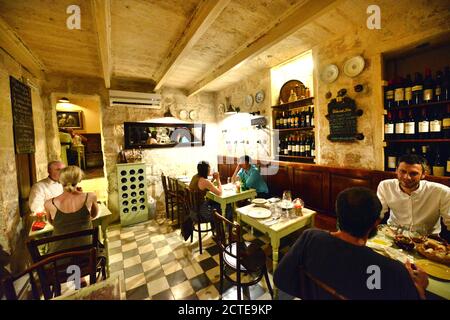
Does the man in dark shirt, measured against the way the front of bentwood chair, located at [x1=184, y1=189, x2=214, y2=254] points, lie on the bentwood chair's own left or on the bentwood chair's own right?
on the bentwood chair's own right

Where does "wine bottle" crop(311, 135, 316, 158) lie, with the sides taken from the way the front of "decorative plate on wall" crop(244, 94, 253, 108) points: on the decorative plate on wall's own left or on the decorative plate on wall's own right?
on the decorative plate on wall's own left

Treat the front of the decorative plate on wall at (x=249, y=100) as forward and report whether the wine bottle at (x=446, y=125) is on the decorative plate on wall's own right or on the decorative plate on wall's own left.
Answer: on the decorative plate on wall's own left

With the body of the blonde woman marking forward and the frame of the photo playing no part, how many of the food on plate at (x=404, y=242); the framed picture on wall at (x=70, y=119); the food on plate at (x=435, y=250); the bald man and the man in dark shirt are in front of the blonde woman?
2

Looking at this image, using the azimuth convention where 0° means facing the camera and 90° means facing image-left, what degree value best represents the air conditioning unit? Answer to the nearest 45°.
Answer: approximately 0°

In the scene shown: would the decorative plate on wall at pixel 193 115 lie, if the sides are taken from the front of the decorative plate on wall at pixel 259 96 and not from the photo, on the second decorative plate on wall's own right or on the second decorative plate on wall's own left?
on the second decorative plate on wall's own right

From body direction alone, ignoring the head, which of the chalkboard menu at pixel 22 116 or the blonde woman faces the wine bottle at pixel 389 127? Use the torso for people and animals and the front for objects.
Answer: the chalkboard menu

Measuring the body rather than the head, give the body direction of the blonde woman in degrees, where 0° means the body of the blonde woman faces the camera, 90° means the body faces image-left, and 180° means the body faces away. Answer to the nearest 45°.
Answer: approximately 180°

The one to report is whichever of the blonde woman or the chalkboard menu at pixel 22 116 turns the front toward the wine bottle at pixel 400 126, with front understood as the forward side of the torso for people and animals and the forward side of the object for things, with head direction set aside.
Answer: the chalkboard menu

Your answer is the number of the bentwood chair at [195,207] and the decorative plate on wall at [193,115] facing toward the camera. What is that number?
1

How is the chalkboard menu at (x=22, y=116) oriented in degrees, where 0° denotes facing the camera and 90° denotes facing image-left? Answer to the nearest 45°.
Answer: approximately 315°
